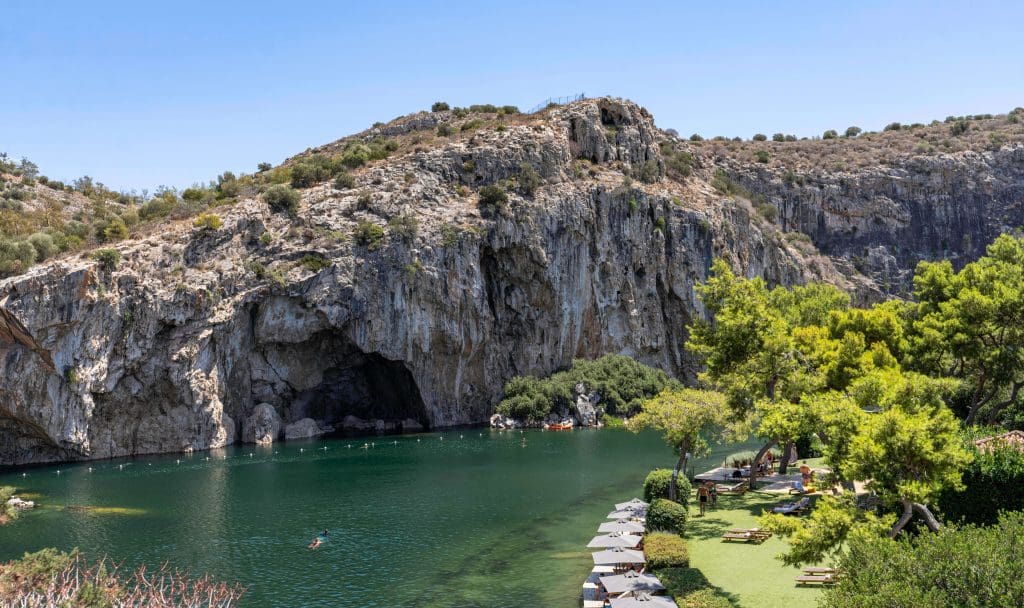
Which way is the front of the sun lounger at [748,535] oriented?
to the viewer's left

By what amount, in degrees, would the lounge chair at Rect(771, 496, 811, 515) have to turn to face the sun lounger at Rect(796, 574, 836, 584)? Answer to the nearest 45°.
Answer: approximately 90° to its left

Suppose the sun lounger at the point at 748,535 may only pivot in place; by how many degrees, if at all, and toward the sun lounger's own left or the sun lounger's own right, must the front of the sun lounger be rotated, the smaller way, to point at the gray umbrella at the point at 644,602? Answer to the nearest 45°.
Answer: approximately 90° to the sun lounger's own left

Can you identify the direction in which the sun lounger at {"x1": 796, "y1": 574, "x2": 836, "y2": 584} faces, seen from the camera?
facing to the left of the viewer

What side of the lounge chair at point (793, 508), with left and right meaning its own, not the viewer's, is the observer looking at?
left
